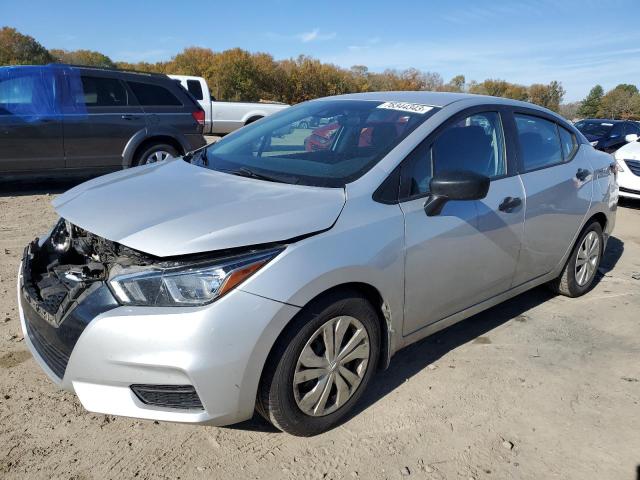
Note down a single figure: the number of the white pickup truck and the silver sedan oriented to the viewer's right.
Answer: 0

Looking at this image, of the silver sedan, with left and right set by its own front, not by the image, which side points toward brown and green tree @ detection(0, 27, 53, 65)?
right

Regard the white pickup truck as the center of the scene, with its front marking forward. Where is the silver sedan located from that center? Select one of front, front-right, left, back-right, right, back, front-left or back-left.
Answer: left

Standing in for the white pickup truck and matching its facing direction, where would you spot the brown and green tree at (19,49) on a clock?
The brown and green tree is roughly at 2 o'clock from the white pickup truck.

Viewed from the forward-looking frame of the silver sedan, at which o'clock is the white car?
The white car is roughly at 6 o'clock from the silver sedan.

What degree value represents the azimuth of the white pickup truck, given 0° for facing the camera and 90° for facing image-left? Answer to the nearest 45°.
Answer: approximately 90°

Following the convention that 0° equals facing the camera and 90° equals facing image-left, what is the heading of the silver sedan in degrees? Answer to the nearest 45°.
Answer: approximately 45°

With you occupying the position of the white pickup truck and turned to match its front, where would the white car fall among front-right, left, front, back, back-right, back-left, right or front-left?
back-left

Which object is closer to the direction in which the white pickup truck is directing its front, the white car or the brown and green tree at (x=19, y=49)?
the brown and green tree
